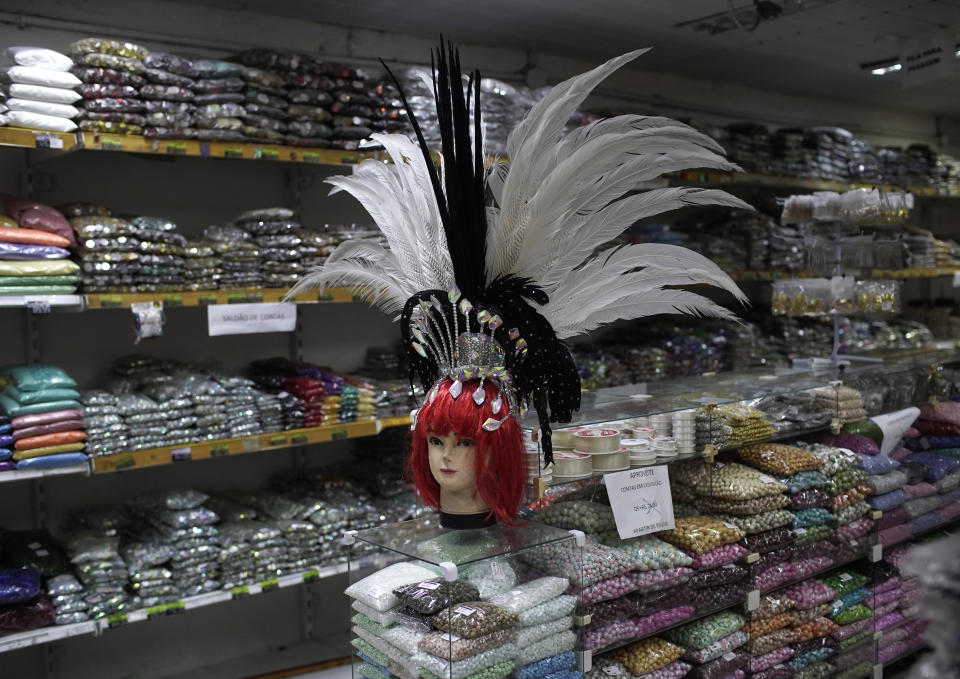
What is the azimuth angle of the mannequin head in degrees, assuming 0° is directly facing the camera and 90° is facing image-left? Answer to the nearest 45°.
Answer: approximately 45°
